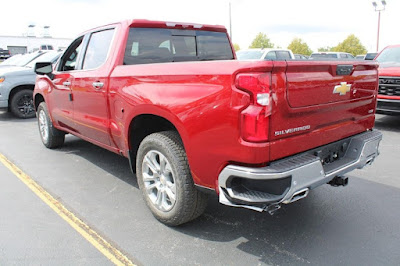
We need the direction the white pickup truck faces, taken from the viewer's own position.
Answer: facing the viewer and to the left of the viewer

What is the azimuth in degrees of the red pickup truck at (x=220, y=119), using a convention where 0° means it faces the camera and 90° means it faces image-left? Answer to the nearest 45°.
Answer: approximately 135°
